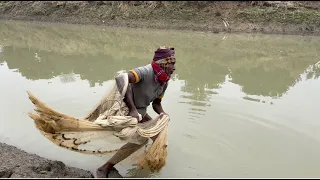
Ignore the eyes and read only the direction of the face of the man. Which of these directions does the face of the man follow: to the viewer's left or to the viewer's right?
to the viewer's right

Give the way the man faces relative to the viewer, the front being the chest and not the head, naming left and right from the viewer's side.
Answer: facing the viewer and to the right of the viewer
